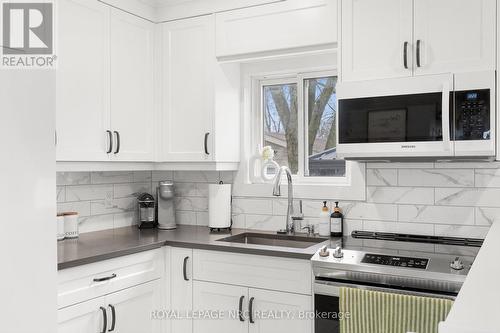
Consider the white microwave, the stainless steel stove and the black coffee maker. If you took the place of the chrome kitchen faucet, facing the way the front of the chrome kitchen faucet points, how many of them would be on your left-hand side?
2

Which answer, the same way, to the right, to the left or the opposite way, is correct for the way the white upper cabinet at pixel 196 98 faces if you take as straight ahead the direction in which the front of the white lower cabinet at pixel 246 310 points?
the same way

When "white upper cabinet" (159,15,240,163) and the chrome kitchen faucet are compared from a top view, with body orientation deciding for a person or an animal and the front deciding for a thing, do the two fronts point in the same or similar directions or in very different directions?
same or similar directions

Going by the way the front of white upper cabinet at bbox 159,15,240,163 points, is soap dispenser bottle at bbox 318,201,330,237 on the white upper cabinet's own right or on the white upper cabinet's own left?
on the white upper cabinet's own left

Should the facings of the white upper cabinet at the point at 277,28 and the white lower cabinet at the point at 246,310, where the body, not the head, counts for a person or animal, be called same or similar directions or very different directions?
same or similar directions

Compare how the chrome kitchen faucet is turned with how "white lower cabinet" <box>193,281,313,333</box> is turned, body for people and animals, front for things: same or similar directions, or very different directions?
same or similar directions

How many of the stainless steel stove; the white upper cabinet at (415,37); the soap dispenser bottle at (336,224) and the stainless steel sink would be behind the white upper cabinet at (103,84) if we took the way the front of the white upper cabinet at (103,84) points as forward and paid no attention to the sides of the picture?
0

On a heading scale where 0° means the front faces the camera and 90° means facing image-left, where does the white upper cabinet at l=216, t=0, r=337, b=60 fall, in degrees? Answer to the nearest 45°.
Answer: approximately 45°

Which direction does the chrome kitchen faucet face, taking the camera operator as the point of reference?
facing the viewer and to the left of the viewer

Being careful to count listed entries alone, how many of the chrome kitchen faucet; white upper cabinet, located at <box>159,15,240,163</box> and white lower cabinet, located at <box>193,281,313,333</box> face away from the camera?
0

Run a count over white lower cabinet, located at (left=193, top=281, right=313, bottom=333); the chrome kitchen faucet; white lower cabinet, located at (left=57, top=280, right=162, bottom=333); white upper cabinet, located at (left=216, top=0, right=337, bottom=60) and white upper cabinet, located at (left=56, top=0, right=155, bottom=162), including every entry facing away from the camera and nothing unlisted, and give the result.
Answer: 0

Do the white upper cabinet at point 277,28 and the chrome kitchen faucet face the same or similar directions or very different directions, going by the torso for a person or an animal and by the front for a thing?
same or similar directions
